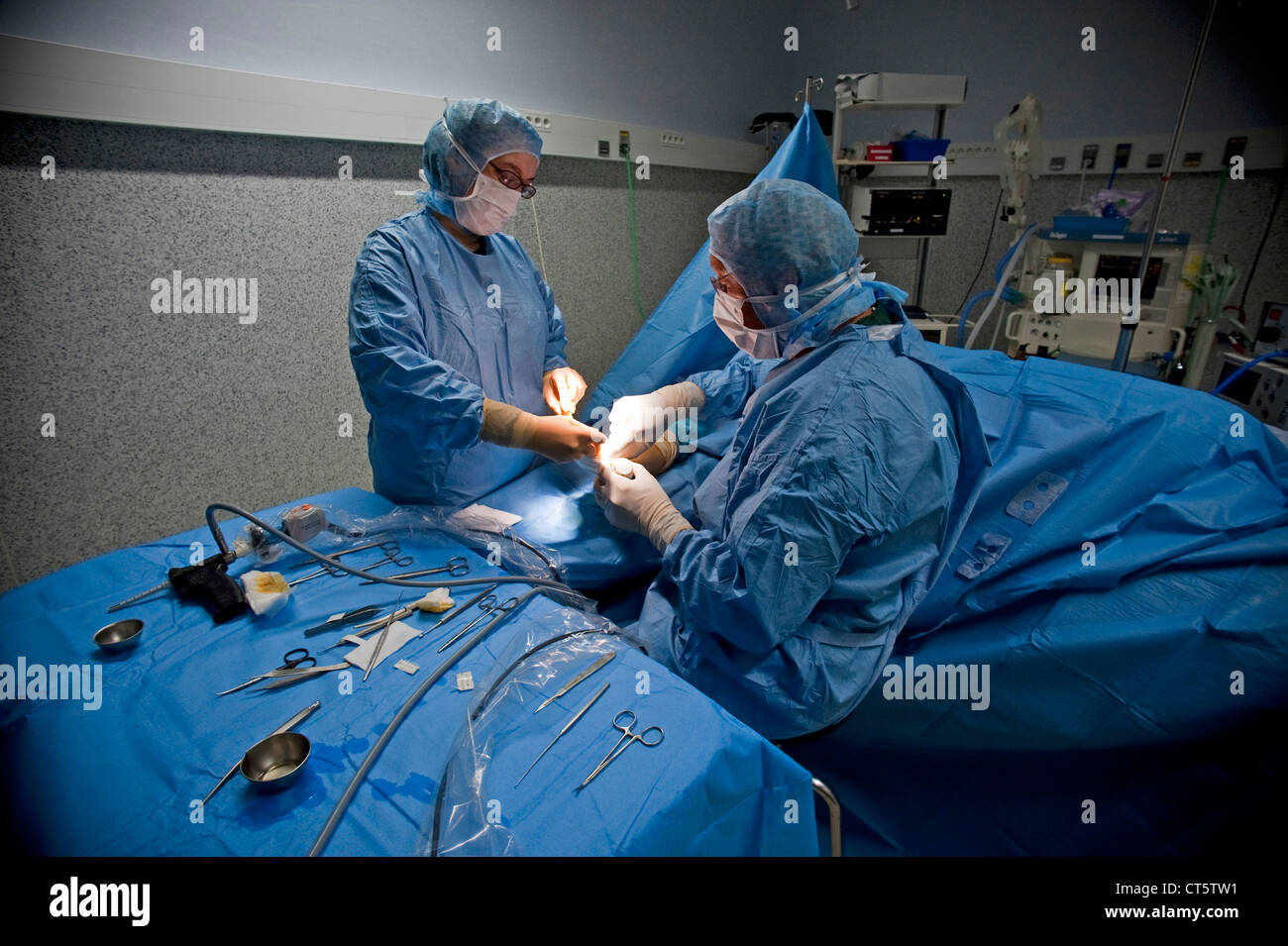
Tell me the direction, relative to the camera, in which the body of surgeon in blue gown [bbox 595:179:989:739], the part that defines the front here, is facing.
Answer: to the viewer's left

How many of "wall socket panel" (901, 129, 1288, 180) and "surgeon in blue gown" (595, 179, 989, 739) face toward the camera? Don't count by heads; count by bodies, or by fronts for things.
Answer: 1

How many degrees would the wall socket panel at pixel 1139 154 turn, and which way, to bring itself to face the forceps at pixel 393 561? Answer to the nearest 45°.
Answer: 0° — it already faces it

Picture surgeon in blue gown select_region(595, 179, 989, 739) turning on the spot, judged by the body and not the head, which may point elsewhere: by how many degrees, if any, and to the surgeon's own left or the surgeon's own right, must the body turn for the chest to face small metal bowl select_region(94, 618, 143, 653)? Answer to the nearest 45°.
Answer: approximately 45° to the surgeon's own left

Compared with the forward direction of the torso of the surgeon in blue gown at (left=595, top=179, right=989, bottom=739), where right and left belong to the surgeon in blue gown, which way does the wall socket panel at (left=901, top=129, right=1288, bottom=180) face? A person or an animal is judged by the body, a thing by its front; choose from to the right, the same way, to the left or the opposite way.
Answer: to the left

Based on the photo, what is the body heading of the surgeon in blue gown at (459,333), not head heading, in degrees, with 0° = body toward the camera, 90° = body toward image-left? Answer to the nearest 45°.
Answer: approximately 315°

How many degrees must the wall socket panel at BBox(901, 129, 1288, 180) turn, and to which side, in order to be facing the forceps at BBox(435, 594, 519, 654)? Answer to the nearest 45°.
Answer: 0° — it already faces it

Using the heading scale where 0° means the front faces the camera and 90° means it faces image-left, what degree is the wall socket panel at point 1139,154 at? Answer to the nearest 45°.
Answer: approximately 0°

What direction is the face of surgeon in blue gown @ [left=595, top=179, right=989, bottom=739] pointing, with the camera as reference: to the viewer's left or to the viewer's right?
to the viewer's left
